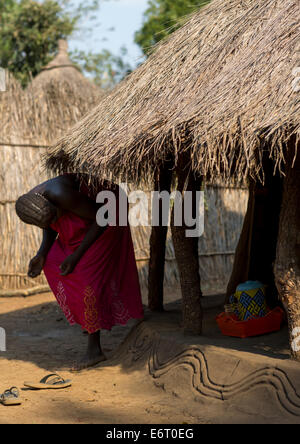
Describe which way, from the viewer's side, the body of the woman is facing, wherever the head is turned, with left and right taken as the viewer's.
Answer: facing the viewer and to the left of the viewer

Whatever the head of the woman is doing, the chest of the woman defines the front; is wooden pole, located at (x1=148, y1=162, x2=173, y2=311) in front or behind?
behind

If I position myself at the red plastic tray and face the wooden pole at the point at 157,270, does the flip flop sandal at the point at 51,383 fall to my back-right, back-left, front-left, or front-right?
front-left

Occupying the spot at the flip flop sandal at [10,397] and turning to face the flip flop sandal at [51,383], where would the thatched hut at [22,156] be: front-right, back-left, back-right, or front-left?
front-left

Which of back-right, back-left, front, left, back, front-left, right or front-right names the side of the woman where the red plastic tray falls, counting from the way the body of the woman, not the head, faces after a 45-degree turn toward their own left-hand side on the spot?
left
